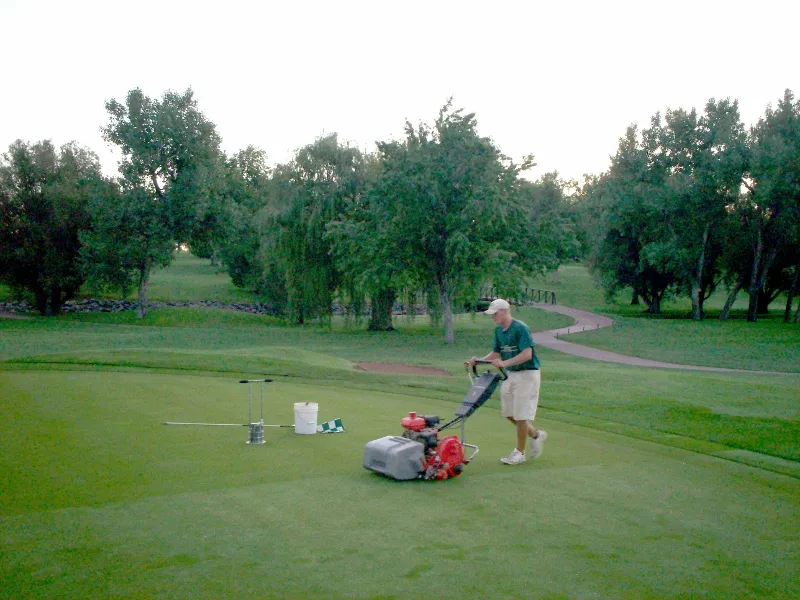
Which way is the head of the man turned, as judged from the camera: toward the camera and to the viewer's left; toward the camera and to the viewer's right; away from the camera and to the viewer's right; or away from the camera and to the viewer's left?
toward the camera and to the viewer's left

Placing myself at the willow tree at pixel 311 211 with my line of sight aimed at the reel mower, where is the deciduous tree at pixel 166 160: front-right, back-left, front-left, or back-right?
back-right

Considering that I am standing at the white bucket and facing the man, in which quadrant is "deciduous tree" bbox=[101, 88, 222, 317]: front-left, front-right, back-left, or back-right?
back-left

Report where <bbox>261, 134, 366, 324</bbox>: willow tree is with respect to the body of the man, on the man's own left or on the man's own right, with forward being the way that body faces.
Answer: on the man's own right

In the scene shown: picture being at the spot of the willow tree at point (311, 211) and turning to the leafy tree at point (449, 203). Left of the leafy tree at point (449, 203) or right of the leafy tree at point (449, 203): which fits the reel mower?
right

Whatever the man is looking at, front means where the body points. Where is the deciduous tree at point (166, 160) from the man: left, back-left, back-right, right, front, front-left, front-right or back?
right

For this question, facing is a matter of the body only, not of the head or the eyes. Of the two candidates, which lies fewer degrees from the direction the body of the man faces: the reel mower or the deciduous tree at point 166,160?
the reel mower

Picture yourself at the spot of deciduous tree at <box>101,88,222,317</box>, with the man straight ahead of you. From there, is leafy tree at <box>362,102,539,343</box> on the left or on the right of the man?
left

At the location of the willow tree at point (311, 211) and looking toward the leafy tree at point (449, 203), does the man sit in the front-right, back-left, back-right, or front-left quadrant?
front-right

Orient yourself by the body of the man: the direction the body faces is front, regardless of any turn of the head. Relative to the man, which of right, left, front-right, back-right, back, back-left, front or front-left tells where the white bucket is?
front-right

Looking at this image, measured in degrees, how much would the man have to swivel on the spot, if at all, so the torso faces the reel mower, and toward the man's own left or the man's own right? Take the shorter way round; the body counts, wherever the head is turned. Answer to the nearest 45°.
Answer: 0° — they already face it

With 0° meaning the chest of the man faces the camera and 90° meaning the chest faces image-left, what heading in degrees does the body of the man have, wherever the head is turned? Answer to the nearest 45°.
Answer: approximately 45°

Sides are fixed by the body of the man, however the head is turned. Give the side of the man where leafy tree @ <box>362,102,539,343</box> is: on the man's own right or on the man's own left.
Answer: on the man's own right
